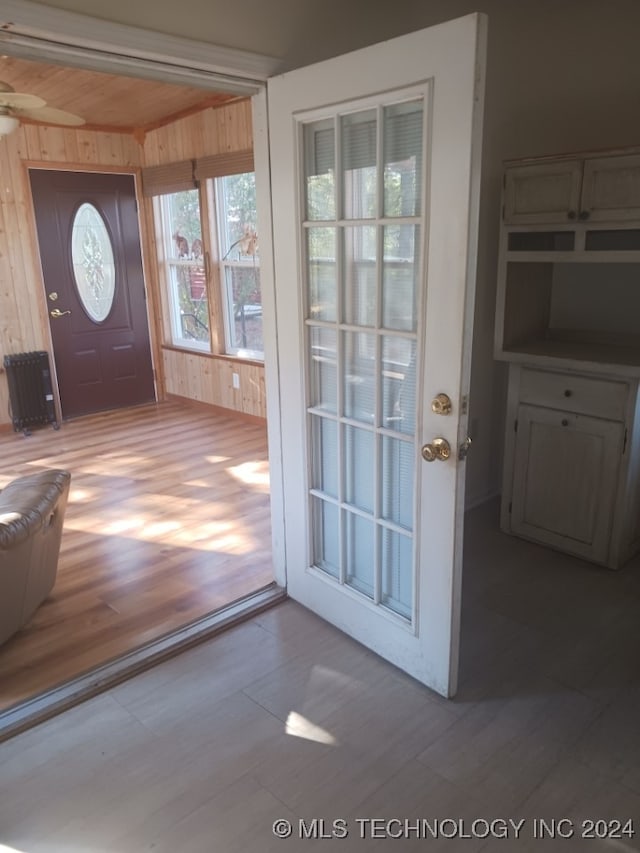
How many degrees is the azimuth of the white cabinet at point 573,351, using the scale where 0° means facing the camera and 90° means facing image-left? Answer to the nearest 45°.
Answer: approximately 45°

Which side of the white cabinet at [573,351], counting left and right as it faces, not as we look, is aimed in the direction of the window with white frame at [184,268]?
right

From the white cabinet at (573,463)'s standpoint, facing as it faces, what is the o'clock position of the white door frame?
The white door frame is roughly at 12 o'clock from the white cabinet.

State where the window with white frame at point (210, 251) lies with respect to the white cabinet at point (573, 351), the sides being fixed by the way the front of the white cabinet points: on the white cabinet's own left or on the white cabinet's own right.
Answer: on the white cabinet's own right

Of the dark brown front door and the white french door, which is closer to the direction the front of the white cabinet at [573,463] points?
the white french door

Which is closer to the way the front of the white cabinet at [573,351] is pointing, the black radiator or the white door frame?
the white door frame

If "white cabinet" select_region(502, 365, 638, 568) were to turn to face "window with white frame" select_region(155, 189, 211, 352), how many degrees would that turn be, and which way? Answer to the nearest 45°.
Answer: approximately 90° to its right
